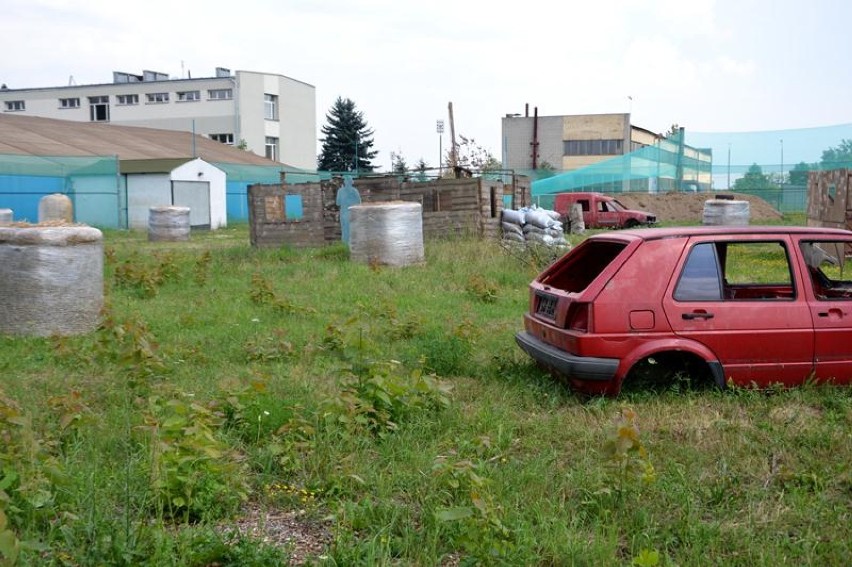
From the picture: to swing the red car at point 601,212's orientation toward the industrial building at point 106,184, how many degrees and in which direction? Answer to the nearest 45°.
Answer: approximately 135° to its right

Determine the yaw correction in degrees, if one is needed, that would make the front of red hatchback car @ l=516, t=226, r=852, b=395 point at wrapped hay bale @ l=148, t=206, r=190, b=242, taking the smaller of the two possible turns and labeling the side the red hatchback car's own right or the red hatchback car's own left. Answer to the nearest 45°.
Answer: approximately 90° to the red hatchback car's own left

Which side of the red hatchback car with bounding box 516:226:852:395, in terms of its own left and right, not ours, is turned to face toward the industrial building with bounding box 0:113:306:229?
left

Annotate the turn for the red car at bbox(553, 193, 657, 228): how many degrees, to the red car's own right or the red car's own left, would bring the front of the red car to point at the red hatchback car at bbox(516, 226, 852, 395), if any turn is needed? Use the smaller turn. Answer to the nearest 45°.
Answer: approximately 45° to the red car's own right

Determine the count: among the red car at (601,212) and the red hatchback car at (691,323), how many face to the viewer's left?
0

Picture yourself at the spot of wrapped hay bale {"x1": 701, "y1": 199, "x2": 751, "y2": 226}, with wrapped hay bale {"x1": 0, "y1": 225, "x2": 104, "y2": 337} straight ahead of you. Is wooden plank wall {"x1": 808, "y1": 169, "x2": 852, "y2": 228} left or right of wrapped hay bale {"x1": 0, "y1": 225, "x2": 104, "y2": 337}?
left

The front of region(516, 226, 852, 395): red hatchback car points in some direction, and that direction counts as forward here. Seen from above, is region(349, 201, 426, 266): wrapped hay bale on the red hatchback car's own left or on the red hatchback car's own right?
on the red hatchback car's own left

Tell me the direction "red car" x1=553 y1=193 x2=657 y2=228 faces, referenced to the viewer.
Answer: facing the viewer and to the right of the viewer

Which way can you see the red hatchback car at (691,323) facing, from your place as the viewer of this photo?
facing away from the viewer and to the right of the viewer

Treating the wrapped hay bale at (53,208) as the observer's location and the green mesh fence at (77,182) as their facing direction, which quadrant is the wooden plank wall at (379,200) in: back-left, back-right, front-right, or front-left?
back-right
